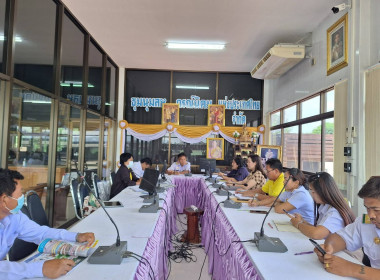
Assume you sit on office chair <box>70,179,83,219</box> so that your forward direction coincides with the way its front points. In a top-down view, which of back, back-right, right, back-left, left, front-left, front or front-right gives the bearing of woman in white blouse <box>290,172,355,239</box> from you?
front-right

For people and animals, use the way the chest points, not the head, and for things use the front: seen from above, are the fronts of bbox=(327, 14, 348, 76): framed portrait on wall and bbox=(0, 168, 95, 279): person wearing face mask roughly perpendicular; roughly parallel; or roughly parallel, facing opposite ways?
roughly parallel, facing opposite ways

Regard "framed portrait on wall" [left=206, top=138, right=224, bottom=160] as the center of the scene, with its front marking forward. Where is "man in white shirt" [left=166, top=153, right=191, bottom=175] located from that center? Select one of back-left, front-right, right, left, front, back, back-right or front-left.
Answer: front-right

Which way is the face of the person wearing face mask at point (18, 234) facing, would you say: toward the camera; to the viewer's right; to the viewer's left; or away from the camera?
to the viewer's right

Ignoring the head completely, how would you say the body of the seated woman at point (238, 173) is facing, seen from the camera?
to the viewer's left

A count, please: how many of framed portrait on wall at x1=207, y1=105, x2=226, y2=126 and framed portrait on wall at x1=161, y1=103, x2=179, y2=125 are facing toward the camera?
2

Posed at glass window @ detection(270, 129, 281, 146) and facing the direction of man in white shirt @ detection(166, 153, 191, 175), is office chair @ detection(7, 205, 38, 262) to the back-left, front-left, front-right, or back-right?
front-left

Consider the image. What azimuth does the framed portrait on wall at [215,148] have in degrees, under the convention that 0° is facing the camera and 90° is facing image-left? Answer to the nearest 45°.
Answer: approximately 0°

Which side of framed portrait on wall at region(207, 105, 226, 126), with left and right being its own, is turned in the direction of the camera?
front

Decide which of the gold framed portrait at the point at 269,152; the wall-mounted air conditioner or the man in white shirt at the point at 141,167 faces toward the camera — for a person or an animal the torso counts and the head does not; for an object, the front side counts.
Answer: the gold framed portrait

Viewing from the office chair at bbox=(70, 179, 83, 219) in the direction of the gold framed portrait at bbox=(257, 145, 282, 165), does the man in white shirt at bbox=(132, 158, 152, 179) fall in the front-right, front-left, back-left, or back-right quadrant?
front-left

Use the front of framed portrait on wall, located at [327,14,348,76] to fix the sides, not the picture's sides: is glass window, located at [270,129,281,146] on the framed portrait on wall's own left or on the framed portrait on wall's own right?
on the framed portrait on wall's own right

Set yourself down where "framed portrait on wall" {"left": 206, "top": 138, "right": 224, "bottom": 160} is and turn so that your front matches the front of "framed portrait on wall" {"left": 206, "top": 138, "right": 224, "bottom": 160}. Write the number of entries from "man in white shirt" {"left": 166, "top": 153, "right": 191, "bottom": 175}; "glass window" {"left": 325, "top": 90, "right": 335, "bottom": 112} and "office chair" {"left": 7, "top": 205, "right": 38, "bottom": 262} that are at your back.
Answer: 0

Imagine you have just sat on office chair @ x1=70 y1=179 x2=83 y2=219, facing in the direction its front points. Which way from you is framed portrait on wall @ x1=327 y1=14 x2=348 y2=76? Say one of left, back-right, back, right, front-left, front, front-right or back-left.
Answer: front

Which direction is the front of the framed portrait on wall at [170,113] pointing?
toward the camera
